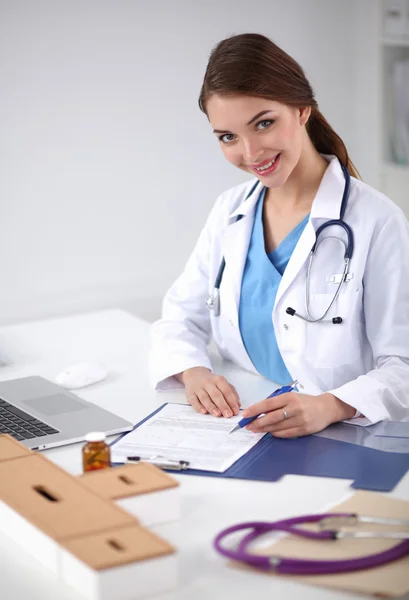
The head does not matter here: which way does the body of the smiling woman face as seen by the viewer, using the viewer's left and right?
facing the viewer and to the left of the viewer

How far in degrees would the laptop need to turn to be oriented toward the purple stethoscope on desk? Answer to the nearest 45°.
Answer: approximately 90° to its right

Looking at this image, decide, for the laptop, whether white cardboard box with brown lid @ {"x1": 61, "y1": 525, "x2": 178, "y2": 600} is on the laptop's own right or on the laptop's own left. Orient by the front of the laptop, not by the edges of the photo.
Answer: on the laptop's own right

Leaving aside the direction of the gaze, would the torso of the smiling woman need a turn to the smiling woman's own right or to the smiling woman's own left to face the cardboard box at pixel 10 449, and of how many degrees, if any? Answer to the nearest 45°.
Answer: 0° — they already face it

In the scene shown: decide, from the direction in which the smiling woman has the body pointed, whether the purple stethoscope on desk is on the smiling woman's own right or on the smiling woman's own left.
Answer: on the smiling woman's own left

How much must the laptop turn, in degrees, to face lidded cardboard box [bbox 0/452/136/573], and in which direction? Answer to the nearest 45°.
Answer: approximately 135° to its right

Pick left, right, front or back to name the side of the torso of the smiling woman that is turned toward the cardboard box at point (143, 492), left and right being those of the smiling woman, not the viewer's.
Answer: front

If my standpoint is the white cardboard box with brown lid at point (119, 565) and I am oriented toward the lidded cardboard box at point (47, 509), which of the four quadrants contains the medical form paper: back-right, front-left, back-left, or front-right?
front-right

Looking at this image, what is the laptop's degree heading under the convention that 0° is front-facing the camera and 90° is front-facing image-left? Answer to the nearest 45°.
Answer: approximately 225°

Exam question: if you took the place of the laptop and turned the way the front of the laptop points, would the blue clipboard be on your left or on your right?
on your right

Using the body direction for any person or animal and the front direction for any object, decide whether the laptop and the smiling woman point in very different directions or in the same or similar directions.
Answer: very different directions
